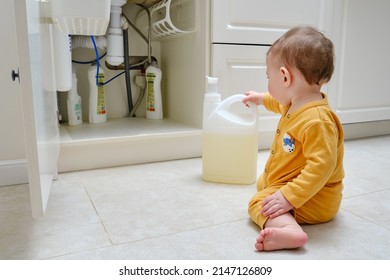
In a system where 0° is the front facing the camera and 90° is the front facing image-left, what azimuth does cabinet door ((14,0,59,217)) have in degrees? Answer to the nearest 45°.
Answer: approximately 90°

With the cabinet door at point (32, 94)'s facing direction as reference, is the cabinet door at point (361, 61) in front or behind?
behind
